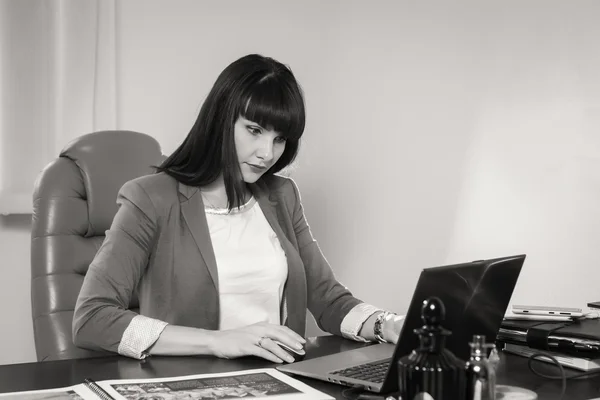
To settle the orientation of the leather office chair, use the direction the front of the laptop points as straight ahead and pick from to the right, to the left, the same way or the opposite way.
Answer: the opposite way

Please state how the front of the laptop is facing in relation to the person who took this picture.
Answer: facing away from the viewer and to the left of the viewer

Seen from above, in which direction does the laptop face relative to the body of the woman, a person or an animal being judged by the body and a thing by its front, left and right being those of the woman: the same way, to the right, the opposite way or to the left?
the opposite way

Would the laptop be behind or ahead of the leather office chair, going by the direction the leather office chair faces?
ahead

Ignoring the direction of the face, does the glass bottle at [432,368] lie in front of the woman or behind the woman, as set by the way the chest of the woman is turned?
in front

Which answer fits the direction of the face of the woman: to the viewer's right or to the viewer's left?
to the viewer's right

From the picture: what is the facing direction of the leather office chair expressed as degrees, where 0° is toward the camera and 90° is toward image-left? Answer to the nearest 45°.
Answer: approximately 315°

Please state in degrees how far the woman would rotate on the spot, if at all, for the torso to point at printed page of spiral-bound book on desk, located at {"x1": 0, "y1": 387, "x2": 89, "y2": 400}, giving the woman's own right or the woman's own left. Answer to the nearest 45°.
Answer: approximately 45° to the woman's own right

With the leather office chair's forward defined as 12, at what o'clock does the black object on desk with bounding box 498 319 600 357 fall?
The black object on desk is roughly at 12 o'clock from the leather office chair.

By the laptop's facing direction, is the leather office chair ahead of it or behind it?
ahead

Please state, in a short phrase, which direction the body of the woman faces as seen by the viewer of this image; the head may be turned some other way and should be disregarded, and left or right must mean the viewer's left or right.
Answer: facing the viewer and to the right of the viewer
